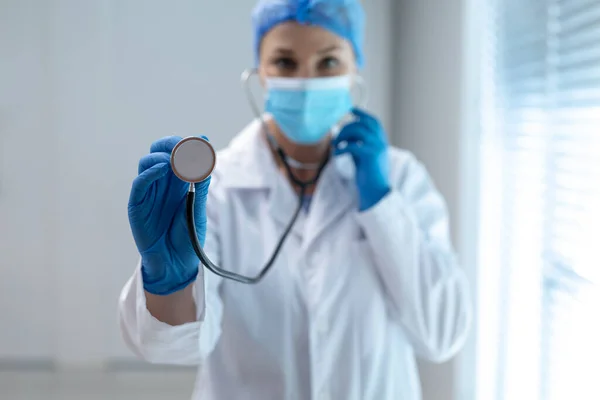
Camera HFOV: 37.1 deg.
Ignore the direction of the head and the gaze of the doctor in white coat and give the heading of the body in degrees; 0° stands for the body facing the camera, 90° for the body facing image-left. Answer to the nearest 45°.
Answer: approximately 0°
